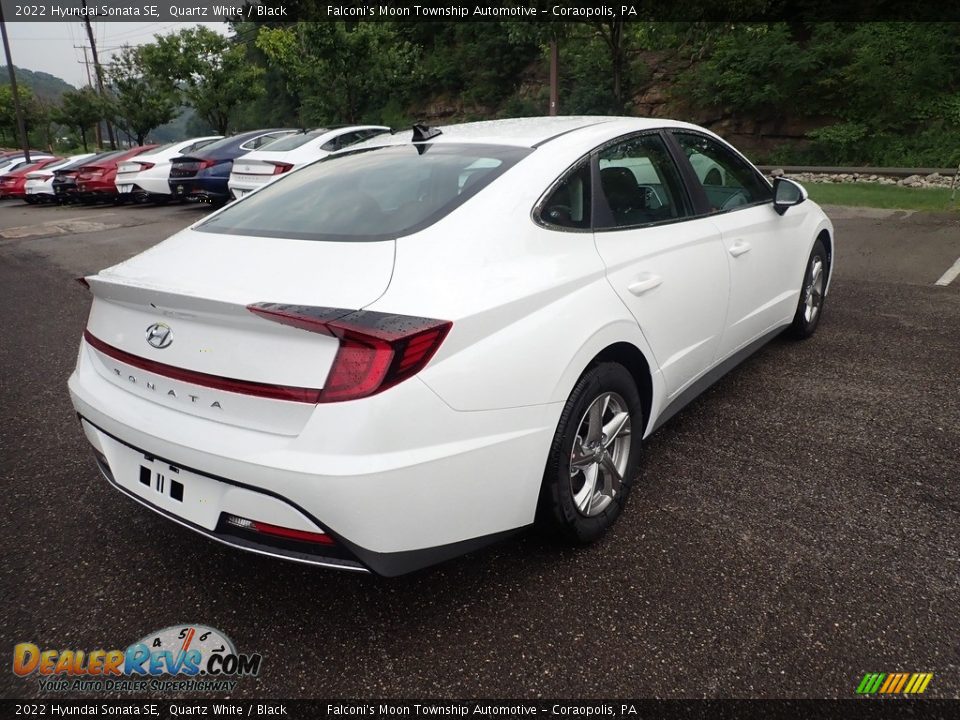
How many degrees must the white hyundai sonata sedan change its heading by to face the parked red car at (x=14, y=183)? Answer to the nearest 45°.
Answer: approximately 90° to its left

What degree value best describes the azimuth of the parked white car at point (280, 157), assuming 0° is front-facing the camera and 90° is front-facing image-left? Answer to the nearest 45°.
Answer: approximately 225°

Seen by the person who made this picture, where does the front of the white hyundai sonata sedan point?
facing away from the viewer and to the right of the viewer

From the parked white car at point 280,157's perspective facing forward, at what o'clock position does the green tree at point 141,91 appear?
The green tree is roughly at 10 o'clock from the parked white car.

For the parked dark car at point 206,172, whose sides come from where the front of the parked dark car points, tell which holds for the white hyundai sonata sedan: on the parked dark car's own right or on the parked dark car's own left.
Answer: on the parked dark car's own right

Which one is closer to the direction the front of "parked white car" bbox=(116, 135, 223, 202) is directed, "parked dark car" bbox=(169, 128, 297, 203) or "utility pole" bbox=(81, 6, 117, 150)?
the utility pole

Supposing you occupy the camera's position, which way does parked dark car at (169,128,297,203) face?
facing away from the viewer and to the right of the viewer

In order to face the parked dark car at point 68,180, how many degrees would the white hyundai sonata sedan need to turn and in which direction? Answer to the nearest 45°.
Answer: approximately 90° to its left

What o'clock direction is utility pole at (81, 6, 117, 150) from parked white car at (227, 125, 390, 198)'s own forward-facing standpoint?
The utility pole is roughly at 10 o'clock from the parked white car.

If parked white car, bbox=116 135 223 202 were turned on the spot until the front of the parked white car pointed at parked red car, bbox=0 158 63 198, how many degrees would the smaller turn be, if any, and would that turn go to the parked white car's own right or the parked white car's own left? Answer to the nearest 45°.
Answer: approximately 90° to the parked white car's own left

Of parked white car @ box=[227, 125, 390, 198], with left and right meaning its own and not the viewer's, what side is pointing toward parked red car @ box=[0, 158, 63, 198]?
left
